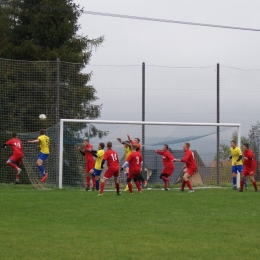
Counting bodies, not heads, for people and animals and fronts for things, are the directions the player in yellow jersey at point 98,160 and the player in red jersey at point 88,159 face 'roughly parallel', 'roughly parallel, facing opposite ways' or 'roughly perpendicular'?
roughly parallel

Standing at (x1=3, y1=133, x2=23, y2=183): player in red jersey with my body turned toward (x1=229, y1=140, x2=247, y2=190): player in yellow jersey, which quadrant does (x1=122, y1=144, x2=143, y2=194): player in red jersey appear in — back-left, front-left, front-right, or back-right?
front-right

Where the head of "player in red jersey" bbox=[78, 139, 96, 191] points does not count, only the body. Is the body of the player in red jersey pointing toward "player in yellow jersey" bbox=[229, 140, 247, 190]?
no

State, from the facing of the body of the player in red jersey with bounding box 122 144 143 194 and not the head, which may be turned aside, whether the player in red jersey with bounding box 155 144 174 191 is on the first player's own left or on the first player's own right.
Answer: on the first player's own right

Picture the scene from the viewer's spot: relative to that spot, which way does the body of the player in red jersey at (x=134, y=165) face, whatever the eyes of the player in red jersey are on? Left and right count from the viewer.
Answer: facing away from the viewer and to the left of the viewer

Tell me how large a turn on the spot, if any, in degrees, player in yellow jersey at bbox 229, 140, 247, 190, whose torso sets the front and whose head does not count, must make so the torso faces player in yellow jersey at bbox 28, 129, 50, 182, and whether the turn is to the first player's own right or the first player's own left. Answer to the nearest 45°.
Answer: approximately 45° to the first player's own right
